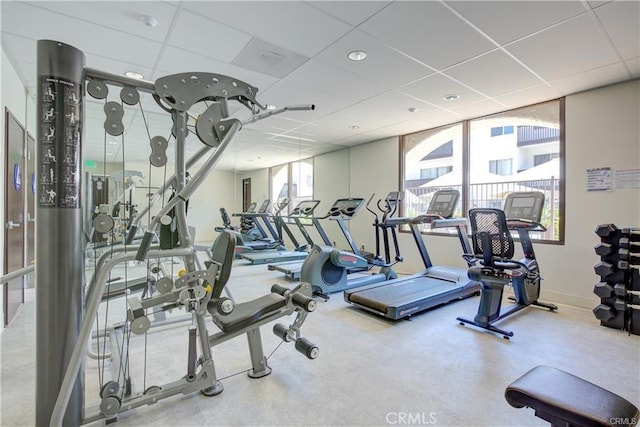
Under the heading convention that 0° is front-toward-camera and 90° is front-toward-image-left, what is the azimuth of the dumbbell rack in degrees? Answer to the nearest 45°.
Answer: approximately 45°

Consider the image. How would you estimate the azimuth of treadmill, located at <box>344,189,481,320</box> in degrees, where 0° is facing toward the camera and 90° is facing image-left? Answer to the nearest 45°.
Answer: approximately 225°

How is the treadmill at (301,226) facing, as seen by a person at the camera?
facing away from the viewer and to the right of the viewer

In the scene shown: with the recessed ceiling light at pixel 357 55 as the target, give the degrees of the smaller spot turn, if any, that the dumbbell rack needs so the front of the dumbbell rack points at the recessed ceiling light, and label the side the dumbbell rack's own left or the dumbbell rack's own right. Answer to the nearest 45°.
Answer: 0° — it already faces it

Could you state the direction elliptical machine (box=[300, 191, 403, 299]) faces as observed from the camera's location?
facing away from the viewer and to the right of the viewer

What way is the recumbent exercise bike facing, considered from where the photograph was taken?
facing away from the viewer and to the right of the viewer

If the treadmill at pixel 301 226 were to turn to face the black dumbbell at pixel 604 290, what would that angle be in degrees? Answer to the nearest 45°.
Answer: approximately 90° to its right

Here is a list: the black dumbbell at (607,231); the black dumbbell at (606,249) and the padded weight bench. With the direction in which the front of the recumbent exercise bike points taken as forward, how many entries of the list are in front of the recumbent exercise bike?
2

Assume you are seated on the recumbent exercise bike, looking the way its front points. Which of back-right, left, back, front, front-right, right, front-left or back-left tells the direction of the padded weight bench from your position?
back-right

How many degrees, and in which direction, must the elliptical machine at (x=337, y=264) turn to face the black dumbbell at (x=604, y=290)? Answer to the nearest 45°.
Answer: approximately 45° to its right

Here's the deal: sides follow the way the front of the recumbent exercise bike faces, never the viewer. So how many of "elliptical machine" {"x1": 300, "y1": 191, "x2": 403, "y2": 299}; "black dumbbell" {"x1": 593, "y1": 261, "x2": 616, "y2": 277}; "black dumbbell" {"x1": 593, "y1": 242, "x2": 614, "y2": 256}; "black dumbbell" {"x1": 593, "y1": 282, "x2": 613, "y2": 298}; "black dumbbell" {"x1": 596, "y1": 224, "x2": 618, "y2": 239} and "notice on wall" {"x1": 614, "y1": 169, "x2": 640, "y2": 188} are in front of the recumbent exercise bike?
5

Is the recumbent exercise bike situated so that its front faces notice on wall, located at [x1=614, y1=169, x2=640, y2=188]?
yes
